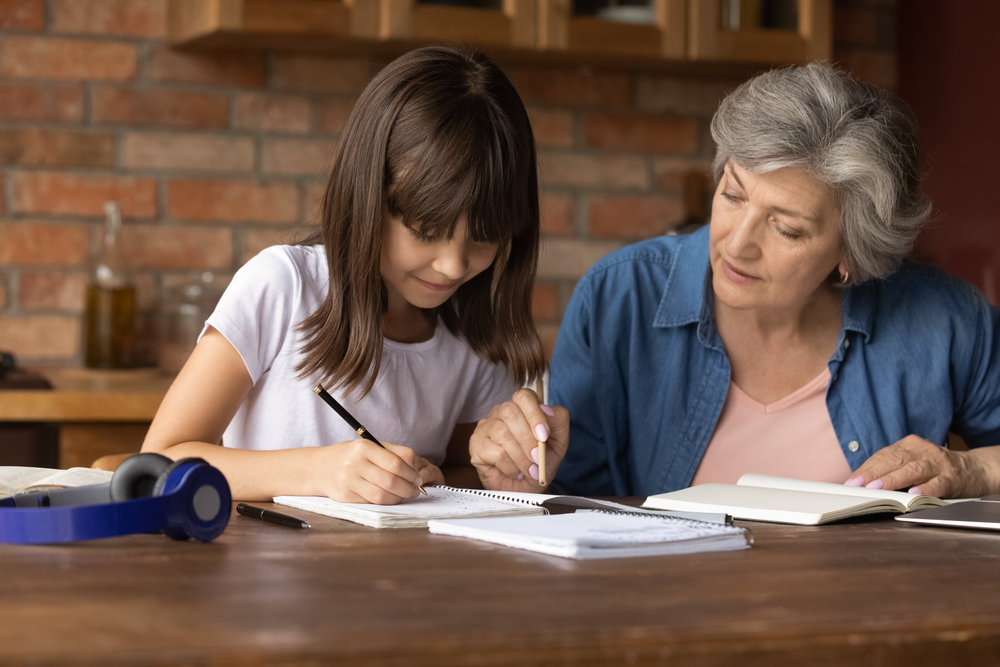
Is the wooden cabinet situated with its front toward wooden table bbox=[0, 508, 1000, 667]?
yes

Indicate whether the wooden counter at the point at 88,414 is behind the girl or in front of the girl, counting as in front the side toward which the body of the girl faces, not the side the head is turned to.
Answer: behind

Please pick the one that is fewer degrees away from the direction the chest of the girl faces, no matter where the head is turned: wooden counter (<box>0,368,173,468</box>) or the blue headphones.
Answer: the blue headphones

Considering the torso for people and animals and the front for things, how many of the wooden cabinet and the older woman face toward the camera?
2

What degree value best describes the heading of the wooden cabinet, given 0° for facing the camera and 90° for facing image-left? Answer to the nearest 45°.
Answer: approximately 0°

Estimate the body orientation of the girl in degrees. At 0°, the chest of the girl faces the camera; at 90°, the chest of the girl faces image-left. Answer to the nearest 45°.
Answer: approximately 315°

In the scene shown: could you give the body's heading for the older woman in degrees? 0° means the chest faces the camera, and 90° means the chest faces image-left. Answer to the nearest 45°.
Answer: approximately 0°
